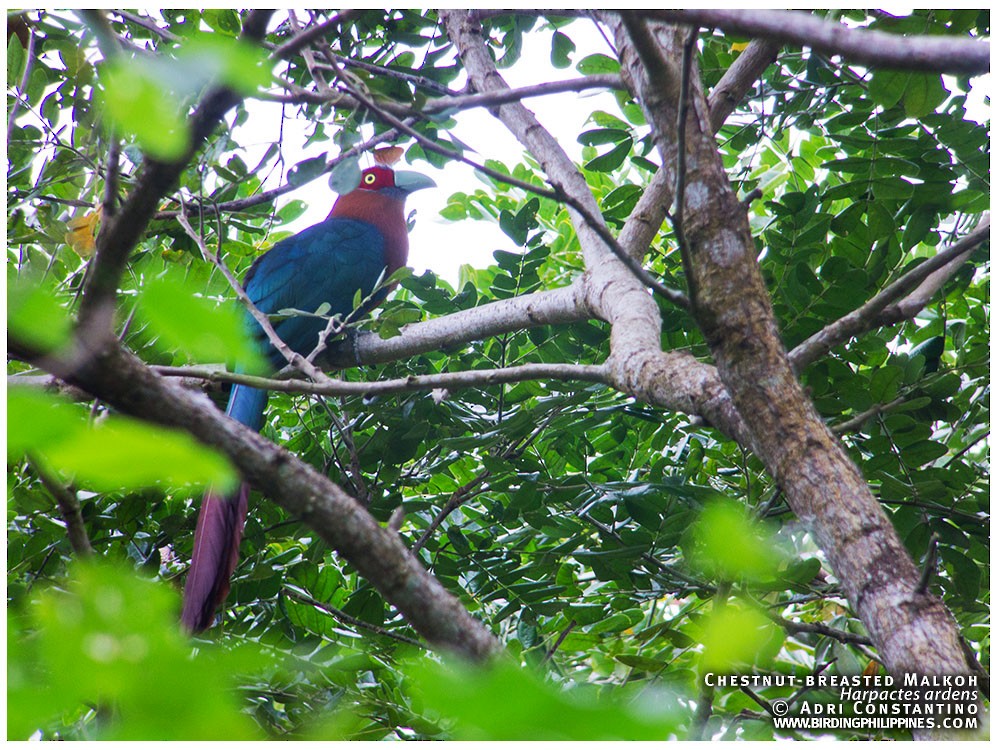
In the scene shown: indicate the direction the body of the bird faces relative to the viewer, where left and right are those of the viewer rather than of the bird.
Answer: facing to the right of the viewer

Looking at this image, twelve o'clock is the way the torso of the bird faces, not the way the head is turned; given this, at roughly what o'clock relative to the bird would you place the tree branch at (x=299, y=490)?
The tree branch is roughly at 3 o'clock from the bird.

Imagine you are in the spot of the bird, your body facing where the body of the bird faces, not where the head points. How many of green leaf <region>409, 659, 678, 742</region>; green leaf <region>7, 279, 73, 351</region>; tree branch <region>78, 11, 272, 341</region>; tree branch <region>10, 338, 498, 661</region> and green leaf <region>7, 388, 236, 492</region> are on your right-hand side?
5

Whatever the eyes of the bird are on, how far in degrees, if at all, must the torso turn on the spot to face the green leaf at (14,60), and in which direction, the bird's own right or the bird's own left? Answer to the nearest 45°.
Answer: approximately 135° to the bird's own left

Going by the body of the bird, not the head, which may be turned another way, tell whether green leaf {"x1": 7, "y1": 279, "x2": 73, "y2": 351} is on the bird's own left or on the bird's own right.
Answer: on the bird's own right
